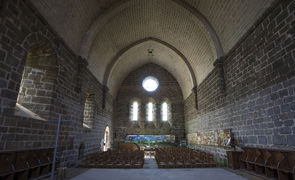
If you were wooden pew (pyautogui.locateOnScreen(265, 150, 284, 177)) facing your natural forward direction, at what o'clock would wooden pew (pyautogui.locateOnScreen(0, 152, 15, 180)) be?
wooden pew (pyautogui.locateOnScreen(0, 152, 15, 180)) is roughly at 12 o'clock from wooden pew (pyautogui.locateOnScreen(265, 150, 284, 177)).

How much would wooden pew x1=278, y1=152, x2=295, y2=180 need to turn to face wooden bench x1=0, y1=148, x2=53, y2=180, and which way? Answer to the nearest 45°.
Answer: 0° — it already faces it

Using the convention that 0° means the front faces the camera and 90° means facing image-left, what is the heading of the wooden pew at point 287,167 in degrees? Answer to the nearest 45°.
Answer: approximately 45°

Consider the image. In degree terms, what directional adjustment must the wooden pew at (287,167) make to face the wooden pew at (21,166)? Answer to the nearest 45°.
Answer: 0° — it already faces it

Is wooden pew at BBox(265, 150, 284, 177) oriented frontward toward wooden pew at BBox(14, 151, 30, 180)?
yes
